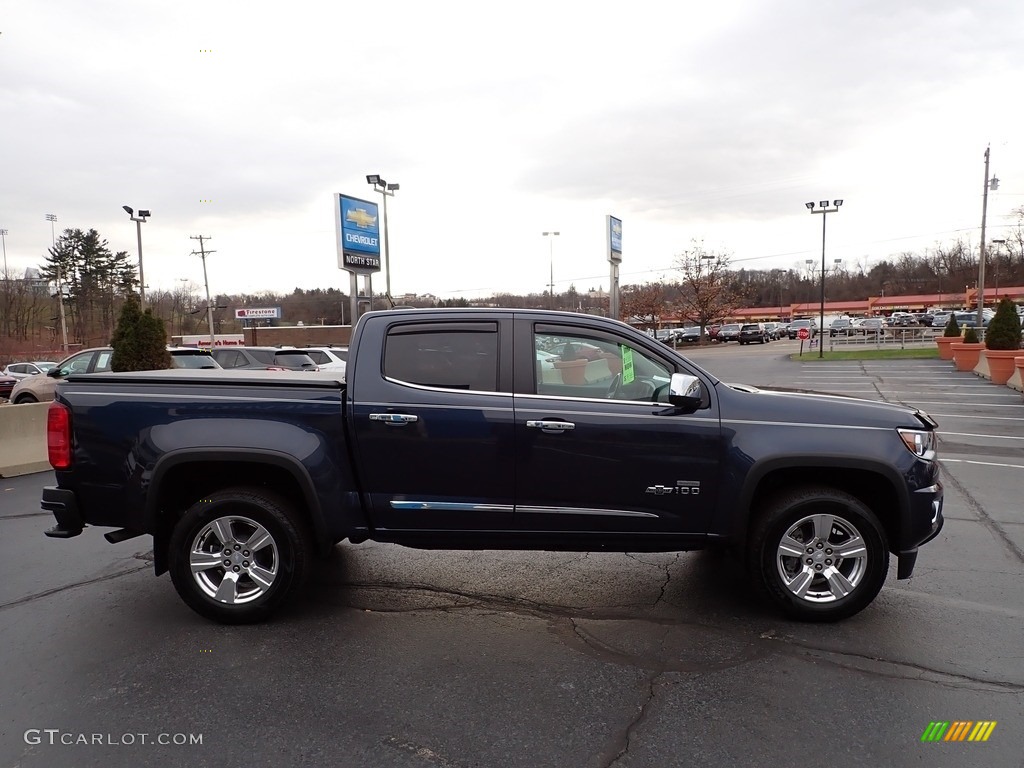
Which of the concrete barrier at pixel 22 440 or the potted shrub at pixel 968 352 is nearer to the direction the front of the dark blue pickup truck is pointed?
the potted shrub

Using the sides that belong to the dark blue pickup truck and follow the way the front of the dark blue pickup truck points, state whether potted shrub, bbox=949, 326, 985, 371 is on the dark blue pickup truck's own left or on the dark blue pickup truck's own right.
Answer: on the dark blue pickup truck's own left

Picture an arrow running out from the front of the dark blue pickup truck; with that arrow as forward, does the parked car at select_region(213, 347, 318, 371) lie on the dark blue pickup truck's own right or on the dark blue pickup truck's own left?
on the dark blue pickup truck's own left

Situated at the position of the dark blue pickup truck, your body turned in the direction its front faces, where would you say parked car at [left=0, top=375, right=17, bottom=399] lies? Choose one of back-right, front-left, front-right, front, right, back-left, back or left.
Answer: back-left

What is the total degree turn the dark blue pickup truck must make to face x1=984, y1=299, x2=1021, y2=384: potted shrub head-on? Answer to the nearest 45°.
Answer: approximately 45° to its left

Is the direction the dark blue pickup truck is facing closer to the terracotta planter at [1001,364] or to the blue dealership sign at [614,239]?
the terracotta planter

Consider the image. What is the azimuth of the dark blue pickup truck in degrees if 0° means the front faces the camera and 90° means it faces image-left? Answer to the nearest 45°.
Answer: approximately 270°

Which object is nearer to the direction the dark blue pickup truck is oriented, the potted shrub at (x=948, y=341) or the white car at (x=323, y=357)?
the potted shrub

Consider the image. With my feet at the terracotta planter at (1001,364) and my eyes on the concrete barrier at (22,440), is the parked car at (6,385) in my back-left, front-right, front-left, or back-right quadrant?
front-right

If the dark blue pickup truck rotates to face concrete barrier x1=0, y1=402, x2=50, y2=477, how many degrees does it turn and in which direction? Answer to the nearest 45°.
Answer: approximately 135° to its left

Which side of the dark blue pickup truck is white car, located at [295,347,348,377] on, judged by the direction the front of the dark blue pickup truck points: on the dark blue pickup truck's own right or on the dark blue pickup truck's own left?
on the dark blue pickup truck's own left

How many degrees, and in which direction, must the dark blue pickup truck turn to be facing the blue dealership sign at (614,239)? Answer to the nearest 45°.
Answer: approximately 90° to its left

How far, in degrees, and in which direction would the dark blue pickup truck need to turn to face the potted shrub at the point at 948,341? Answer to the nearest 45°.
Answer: approximately 45° to its left
